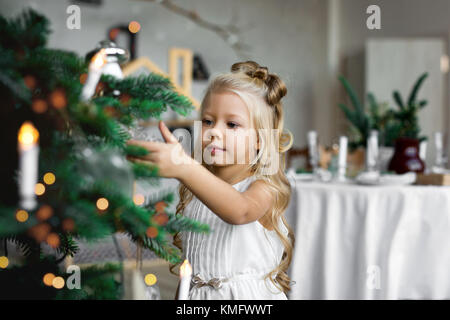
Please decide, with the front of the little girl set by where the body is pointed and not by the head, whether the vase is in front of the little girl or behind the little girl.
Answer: behind

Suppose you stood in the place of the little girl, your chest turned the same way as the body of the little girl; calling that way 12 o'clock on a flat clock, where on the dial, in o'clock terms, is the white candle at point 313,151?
The white candle is roughly at 5 o'clock from the little girl.

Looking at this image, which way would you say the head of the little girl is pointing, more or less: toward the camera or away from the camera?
toward the camera

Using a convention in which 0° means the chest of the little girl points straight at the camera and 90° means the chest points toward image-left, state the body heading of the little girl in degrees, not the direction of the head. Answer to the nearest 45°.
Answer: approximately 45°
